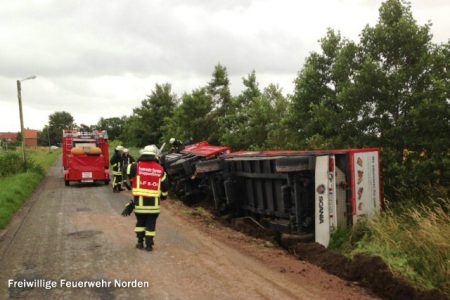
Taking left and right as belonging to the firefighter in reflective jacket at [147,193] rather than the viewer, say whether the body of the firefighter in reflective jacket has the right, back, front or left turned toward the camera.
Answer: back

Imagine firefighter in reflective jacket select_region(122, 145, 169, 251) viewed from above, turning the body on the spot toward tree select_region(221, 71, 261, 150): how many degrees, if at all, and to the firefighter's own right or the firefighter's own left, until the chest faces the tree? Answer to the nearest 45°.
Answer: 0° — they already face it

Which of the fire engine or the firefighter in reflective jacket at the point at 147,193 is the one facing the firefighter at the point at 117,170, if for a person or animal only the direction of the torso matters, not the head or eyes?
the firefighter in reflective jacket

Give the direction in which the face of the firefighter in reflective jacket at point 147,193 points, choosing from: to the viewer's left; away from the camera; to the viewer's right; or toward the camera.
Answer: away from the camera

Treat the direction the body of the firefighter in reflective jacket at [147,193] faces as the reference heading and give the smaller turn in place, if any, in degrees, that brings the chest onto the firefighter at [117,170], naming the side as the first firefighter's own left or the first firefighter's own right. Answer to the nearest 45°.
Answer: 0° — they already face them

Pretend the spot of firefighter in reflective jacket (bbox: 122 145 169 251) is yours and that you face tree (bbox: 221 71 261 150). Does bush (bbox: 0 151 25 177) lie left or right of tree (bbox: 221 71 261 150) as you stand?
left

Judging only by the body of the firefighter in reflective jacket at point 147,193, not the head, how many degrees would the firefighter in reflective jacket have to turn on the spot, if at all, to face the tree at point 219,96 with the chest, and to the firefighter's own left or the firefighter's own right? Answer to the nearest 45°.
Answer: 0° — they already face it
